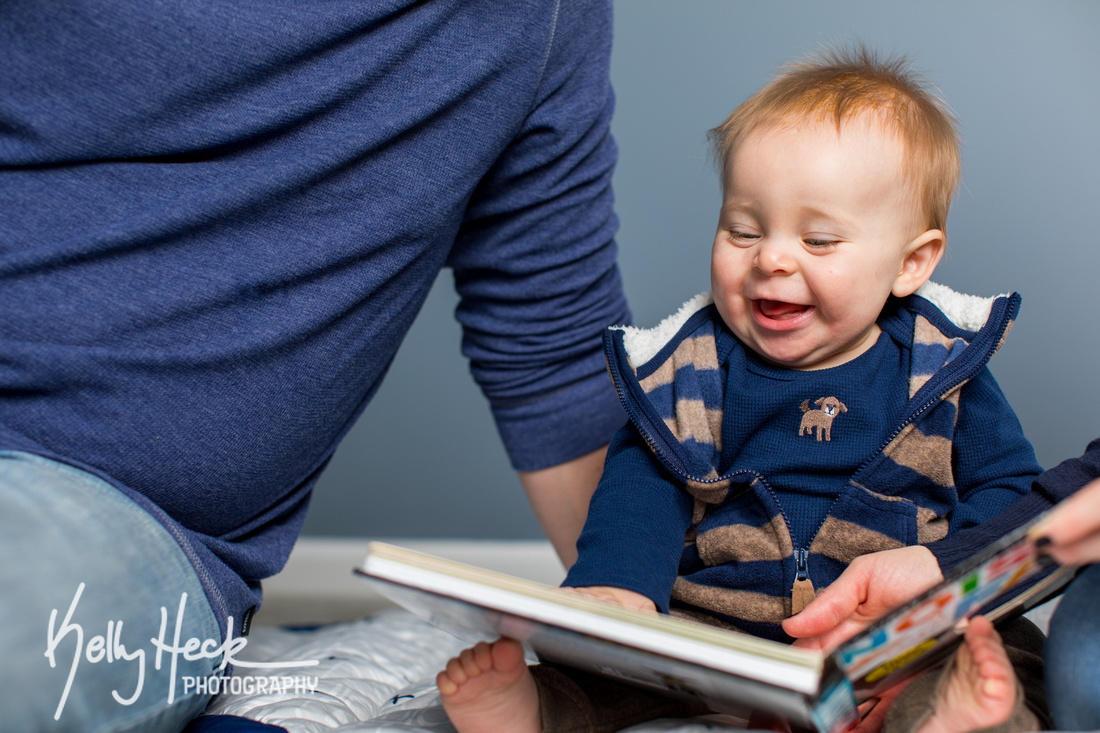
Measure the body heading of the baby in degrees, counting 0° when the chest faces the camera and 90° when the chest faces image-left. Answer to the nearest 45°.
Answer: approximately 0°

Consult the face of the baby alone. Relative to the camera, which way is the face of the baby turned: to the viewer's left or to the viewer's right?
to the viewer's left
